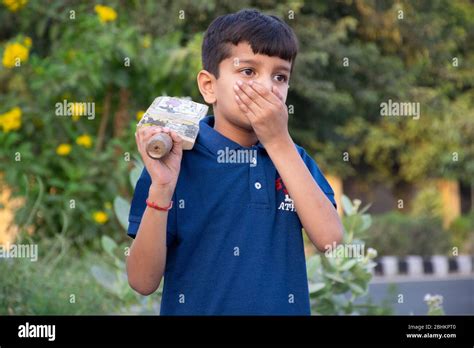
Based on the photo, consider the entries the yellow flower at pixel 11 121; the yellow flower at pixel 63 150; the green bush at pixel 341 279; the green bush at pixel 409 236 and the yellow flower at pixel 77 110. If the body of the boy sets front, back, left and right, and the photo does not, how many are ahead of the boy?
0

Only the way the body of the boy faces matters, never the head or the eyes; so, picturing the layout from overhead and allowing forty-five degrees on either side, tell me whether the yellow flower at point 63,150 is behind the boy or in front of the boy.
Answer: behind

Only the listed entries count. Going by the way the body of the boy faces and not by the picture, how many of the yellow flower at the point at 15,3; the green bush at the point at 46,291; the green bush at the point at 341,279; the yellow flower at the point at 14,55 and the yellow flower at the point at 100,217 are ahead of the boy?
0

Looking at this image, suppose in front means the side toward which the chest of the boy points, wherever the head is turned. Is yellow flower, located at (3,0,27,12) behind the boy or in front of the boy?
behind

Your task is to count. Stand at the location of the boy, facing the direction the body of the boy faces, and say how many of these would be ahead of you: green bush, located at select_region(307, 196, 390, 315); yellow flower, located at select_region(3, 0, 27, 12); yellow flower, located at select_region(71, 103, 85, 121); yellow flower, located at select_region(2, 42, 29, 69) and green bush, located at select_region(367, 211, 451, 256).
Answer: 0

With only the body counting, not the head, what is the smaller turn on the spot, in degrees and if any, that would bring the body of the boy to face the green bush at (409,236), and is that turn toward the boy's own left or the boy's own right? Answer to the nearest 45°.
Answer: approximately 135° to the boy's own left

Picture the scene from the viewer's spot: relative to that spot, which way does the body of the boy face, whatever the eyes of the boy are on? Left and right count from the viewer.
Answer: facing the viewer and to the right of the viewer

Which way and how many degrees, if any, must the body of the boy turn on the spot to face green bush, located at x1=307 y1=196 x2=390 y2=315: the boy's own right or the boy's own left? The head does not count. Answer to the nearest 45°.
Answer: approximately 135° to the boy's own left

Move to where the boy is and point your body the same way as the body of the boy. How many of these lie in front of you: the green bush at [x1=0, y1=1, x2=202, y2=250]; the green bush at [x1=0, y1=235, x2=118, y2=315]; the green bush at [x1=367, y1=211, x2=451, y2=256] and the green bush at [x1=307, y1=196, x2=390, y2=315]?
0

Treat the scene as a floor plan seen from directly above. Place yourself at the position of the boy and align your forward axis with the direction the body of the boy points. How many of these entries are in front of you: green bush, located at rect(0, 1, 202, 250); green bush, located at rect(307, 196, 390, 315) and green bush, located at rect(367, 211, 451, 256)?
0

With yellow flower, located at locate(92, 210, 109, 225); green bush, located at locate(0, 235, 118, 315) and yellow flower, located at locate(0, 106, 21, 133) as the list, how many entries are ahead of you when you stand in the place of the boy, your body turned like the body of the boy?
0

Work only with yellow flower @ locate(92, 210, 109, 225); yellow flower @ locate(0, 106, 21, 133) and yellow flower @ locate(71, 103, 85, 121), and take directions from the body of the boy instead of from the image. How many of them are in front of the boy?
0
